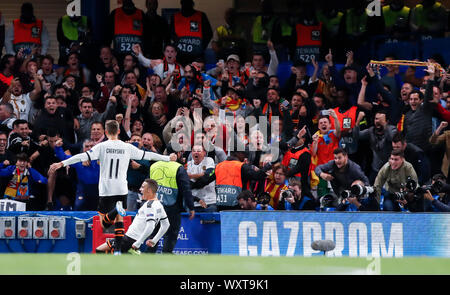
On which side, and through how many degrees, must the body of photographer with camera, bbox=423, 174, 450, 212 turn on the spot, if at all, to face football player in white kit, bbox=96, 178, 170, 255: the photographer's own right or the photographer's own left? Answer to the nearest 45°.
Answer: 0° — they already face them

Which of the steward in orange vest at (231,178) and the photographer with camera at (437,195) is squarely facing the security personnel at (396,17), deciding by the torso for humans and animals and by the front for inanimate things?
the steward in orange vest

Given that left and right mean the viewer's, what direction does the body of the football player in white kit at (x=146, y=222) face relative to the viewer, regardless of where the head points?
facing to the left of the viewer

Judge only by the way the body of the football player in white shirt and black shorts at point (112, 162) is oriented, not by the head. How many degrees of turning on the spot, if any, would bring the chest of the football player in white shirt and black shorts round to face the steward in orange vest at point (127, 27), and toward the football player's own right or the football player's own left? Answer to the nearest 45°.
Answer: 0° — they already face them

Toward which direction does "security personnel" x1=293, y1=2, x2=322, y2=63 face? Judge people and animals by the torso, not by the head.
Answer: toward the camera

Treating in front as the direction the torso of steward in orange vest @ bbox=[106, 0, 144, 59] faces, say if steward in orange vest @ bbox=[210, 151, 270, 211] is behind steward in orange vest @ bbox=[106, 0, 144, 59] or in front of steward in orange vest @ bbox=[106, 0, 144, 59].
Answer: in front

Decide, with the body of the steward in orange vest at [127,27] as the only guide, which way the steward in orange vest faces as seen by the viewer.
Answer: toward the camera

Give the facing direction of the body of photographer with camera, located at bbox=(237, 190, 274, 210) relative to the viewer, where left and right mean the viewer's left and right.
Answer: facing the viewer

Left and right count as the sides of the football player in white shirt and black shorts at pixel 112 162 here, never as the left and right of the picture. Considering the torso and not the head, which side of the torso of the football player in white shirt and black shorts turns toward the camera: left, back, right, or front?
back

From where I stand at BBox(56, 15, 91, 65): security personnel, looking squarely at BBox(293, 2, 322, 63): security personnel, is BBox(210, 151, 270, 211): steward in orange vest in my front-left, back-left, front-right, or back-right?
front-right

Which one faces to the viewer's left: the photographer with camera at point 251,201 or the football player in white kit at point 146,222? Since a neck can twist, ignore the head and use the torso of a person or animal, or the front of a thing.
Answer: the football player in white kit

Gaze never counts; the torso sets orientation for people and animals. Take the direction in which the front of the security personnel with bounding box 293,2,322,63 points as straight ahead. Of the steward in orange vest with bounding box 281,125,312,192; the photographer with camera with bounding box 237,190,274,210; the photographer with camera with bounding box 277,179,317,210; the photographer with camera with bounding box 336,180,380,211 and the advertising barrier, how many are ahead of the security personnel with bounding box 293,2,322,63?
5

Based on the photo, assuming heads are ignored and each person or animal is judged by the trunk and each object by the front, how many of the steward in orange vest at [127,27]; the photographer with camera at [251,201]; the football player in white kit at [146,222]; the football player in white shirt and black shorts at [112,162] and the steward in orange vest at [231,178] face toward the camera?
2

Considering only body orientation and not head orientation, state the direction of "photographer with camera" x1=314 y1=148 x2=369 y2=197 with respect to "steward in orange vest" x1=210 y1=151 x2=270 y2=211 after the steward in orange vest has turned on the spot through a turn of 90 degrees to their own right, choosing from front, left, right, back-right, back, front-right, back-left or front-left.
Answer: front-left

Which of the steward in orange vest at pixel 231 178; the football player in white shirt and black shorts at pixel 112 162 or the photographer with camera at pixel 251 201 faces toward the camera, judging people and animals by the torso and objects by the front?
the photographer with camera

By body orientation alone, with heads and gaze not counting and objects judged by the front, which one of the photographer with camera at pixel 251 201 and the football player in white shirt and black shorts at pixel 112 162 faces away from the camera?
the football player in white shirt and black shorts
